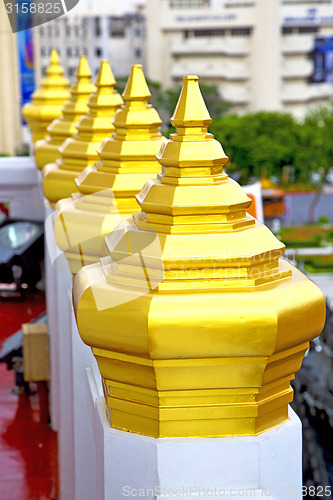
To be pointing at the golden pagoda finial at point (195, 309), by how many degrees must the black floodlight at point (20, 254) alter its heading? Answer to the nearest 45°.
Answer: approximately 45° to its left

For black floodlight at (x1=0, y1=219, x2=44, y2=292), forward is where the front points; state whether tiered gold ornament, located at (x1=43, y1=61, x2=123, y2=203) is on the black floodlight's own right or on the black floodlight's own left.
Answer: on the black floodlight's own left

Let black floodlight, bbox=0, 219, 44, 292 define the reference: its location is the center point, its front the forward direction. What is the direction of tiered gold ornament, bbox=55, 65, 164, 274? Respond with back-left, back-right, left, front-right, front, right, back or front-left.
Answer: front-left

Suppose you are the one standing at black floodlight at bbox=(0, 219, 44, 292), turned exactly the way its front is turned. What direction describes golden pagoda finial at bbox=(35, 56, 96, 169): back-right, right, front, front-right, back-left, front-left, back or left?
front-left
